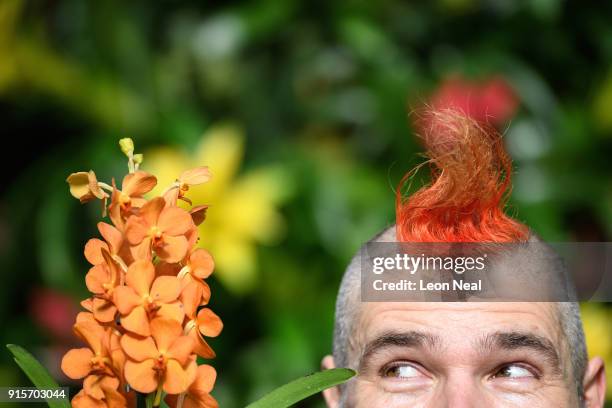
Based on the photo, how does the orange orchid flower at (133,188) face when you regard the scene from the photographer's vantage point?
facing the viewer and to the left of the viewer

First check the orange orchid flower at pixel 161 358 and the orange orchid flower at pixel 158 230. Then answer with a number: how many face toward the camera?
2

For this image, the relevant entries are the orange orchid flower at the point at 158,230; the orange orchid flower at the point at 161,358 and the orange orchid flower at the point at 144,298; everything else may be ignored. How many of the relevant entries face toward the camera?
3

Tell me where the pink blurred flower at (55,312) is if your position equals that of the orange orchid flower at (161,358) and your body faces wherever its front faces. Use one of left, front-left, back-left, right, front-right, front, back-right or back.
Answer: back

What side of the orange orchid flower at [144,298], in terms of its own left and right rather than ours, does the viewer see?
front
